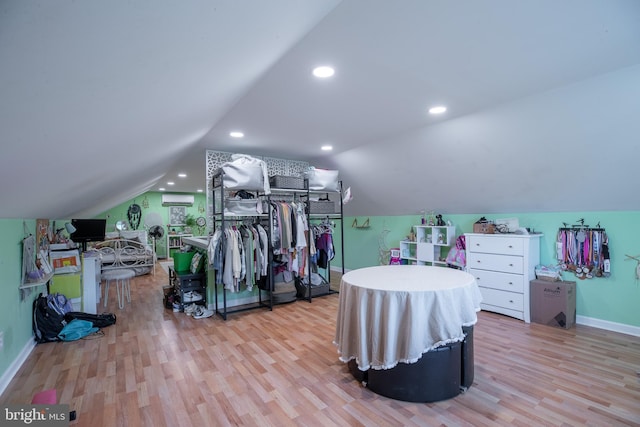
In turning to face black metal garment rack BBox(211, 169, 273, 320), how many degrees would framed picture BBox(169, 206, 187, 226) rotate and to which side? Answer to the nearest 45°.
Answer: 0° — it already faces it

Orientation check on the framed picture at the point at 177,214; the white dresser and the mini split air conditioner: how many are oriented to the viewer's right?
0

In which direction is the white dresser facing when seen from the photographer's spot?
facing the viewer and to the left of the viewer

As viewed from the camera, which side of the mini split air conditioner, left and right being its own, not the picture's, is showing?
front

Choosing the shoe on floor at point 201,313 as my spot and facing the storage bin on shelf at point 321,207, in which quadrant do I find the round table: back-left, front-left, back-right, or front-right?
front-right

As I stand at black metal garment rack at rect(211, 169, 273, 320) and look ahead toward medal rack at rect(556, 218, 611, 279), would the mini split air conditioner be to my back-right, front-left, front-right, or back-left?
back-left

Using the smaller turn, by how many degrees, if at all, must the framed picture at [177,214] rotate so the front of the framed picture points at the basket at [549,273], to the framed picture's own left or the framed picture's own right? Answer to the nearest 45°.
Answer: approximately 45° to the framed picture's own left

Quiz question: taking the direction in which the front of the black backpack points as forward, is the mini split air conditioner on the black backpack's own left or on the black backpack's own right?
on the black backpack's own left

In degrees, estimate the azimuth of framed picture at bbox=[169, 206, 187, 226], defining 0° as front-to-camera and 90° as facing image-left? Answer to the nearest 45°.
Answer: approximately 0°

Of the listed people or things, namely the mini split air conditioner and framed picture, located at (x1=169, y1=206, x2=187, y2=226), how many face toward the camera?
2

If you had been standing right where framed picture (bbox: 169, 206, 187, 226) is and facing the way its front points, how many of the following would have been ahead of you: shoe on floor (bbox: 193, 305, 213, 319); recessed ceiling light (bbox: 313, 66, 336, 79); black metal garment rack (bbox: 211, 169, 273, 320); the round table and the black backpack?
5
